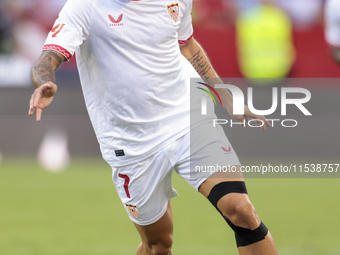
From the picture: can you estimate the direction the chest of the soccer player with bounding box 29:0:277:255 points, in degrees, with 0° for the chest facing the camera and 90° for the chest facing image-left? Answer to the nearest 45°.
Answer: approximately 315°

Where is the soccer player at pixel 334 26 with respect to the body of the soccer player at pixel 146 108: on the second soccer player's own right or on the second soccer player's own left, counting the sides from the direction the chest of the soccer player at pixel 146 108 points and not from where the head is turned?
on the second soccer player's own left
